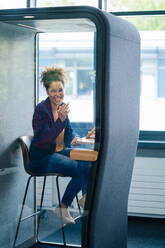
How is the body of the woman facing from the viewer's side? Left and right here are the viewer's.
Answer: facing the viewer and to the right of the viewer

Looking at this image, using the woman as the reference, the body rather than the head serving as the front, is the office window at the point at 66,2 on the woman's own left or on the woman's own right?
on the woman's own left

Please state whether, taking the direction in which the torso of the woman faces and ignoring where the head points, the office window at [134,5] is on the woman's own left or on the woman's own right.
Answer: on the woman's own left

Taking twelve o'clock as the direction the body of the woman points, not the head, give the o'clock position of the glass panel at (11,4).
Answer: The glass panel is roughly at 7 o'clock from the woman.
